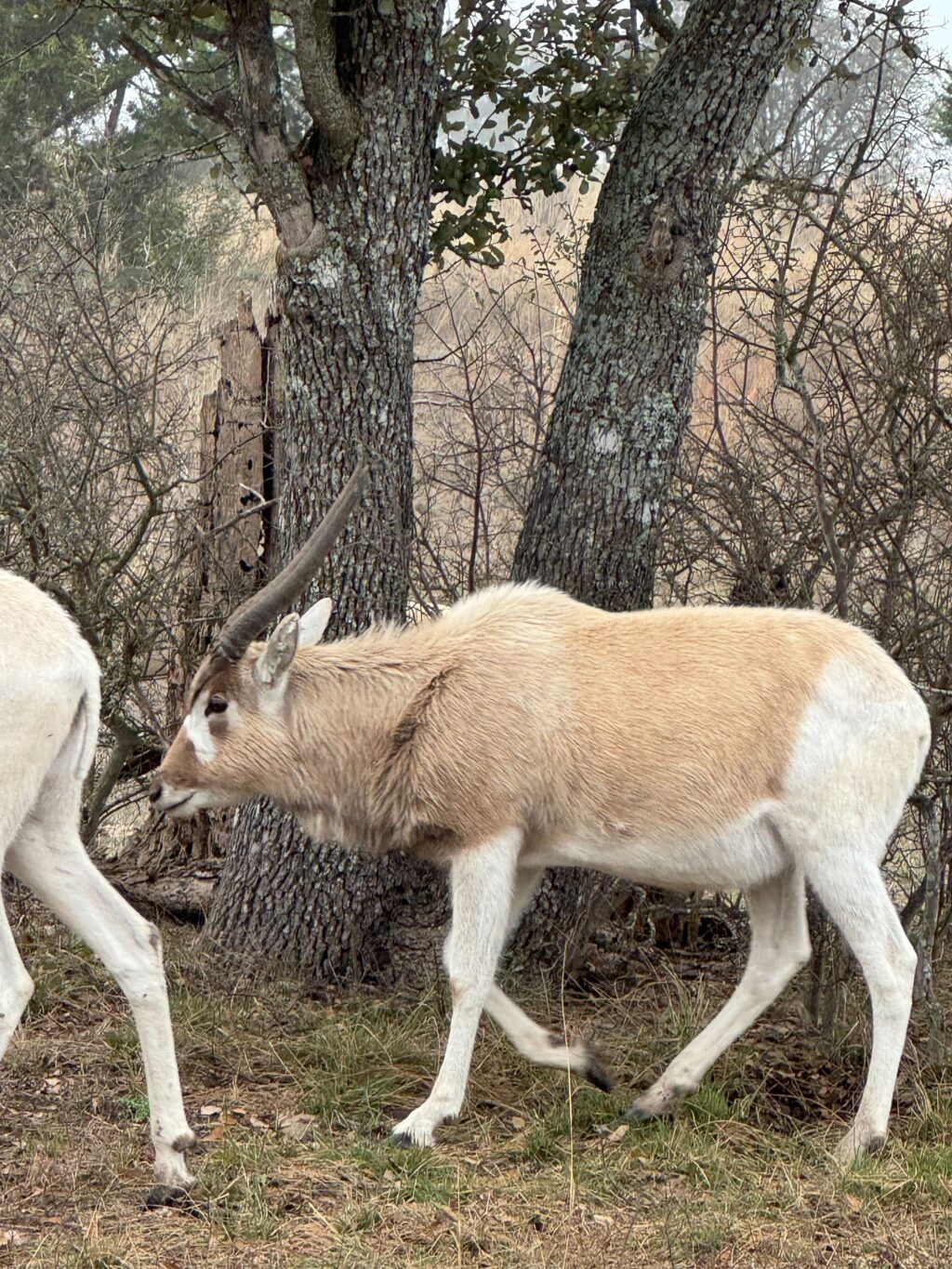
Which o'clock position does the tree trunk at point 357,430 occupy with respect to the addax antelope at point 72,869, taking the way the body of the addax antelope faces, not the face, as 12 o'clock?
The tree trunk is roughly at 4 o'clock from the addax antelope.

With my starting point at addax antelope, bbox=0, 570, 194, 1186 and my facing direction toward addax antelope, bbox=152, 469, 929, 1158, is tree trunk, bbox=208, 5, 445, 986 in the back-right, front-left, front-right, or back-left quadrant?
front-left

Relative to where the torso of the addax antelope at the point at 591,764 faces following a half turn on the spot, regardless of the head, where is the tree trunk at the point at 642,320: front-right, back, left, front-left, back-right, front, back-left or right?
left

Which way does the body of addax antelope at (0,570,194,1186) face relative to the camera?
to the viewer's left

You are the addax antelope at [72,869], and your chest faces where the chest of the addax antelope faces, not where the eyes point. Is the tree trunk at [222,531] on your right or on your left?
on your right

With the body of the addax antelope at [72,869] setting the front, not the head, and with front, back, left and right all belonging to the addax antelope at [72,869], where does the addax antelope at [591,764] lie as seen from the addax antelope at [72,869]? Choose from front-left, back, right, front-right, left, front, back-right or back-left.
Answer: back

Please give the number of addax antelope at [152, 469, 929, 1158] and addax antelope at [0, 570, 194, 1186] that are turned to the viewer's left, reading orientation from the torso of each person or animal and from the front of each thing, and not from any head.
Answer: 2

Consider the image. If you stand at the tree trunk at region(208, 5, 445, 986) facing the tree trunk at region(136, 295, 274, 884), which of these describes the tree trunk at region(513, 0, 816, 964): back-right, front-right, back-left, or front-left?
back-right

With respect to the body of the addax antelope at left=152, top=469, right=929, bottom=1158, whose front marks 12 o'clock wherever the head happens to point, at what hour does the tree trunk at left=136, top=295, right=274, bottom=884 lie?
The tree trunk is roughly at 2 o'clock from the addax antelope.

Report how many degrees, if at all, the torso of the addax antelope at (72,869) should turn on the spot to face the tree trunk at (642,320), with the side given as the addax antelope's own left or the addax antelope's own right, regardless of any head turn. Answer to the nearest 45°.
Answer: approximately 135° to the addax antelope's own right

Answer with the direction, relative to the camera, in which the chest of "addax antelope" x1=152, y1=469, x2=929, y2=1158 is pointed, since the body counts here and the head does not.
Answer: to the viewer's left

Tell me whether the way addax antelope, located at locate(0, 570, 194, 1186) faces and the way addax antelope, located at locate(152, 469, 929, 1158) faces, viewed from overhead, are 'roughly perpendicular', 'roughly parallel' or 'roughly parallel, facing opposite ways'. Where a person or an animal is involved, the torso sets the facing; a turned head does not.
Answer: roughly parallel
